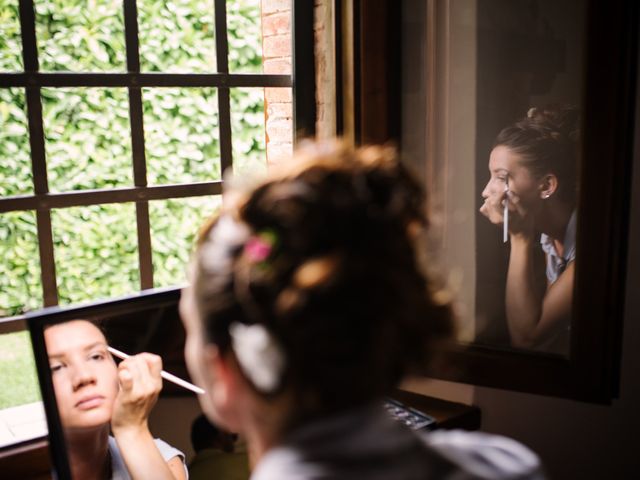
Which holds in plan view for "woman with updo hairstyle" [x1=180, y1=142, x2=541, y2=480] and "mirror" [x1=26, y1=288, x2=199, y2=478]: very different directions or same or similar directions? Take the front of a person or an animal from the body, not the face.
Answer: very different directions

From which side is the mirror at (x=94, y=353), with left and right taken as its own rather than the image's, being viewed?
front

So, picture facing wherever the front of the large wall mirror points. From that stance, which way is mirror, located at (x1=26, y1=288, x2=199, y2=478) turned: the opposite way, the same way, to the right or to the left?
to the left

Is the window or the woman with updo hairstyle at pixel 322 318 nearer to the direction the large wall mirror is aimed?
the woman with updo hairstyle

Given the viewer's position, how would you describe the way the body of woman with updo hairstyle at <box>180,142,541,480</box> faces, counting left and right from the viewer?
facing away from the viewer and to the left of the viewer

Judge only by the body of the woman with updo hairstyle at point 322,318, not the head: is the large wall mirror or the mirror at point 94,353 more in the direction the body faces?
the mirror

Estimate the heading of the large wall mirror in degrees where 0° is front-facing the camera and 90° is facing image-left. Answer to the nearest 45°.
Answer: approximately 45°

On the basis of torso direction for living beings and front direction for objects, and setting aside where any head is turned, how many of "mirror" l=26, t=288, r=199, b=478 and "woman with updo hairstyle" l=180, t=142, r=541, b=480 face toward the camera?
1

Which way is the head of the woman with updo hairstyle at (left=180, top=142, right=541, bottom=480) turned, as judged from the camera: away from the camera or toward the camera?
away from the camera

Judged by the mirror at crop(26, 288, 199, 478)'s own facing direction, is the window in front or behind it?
behind

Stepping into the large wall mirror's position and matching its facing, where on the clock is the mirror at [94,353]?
The mirror is roughly at 12 o'clock from the large wall mirror.

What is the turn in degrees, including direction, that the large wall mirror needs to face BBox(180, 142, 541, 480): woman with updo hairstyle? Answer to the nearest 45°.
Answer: approximately 45° to its left

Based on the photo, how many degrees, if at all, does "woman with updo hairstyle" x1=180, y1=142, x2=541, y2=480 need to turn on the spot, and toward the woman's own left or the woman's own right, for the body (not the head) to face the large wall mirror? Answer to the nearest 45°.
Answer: approximately 45° to the woman's own right
